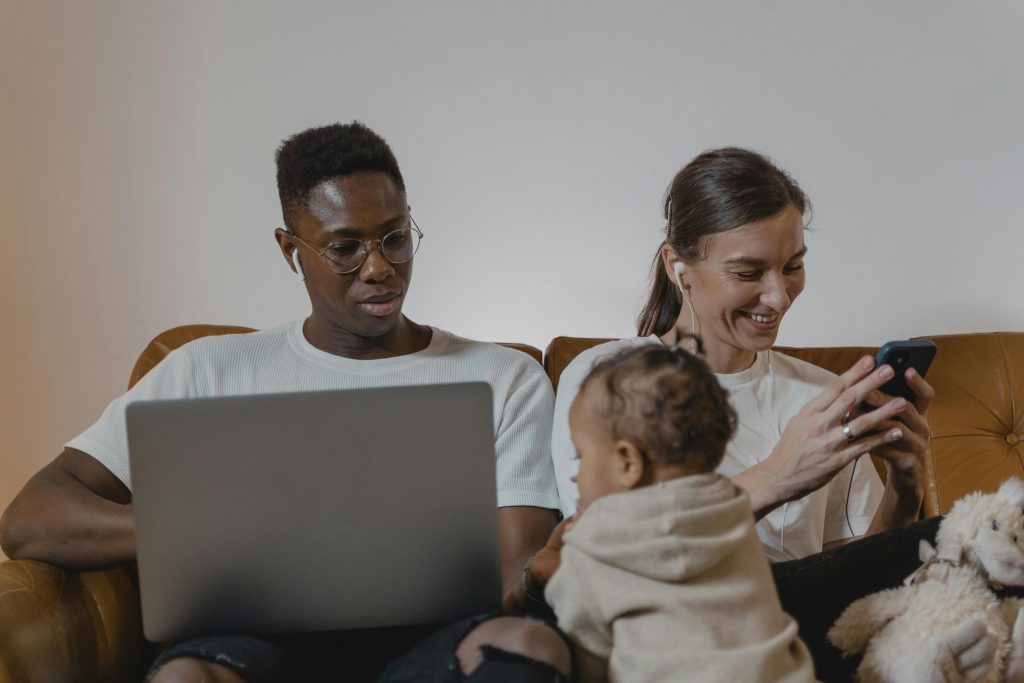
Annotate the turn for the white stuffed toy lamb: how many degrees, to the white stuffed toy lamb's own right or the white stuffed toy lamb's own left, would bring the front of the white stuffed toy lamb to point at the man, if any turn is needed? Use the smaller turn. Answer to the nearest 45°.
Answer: approximately 135° to the white stuffed toy lamb's own right

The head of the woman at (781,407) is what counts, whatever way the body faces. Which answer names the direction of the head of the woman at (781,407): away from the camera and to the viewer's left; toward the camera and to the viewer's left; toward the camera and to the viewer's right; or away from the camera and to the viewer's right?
toward the camera and to the viewer's right

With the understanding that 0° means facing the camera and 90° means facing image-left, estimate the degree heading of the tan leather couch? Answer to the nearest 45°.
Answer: approximately 0°

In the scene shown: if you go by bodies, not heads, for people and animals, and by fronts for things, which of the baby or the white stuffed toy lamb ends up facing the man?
the baby

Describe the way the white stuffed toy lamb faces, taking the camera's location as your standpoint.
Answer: facing the viewer and to the right of the viewer

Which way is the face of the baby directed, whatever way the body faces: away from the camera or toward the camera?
away from the camera

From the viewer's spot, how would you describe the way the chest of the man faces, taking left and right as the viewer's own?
facing the viewer

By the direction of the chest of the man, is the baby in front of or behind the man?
in front

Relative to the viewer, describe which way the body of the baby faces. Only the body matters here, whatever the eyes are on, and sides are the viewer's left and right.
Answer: facing away from the viewer and to the left of the viewer

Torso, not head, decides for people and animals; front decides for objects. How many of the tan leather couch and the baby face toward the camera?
1
